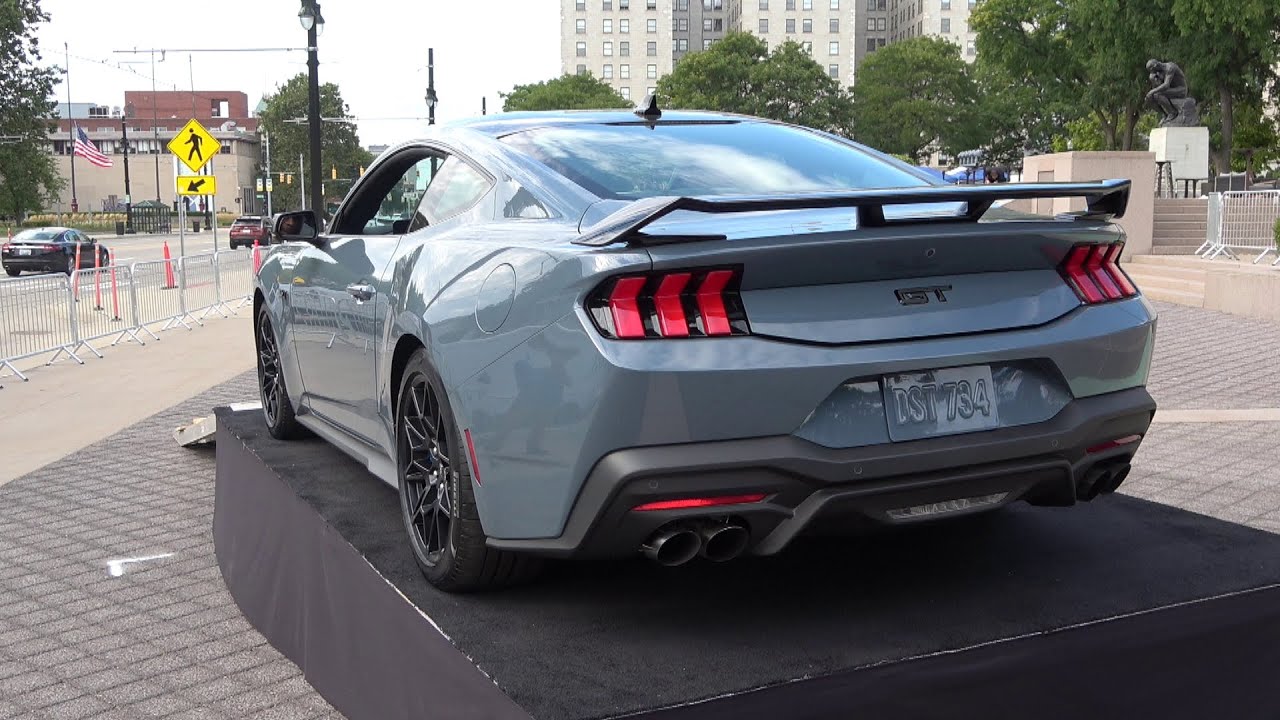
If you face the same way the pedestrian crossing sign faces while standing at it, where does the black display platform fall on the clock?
The black display platform is roughly at 12 o'clock from the pedestrian crossing sign.

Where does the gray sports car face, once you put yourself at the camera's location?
facing away from the viewer and to the left of the viewer

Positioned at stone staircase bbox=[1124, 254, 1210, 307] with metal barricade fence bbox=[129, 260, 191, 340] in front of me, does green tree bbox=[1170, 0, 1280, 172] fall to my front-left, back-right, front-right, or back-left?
back-right

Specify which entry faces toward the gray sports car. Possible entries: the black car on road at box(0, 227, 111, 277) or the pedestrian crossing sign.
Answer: the pedestrian crossing sign

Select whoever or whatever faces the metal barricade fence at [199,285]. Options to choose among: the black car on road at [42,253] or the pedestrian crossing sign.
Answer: the pedestrian crossing sign

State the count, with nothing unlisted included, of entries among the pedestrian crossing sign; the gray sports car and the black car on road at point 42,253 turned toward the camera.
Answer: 1

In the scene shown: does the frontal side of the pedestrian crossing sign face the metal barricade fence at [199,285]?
yes
